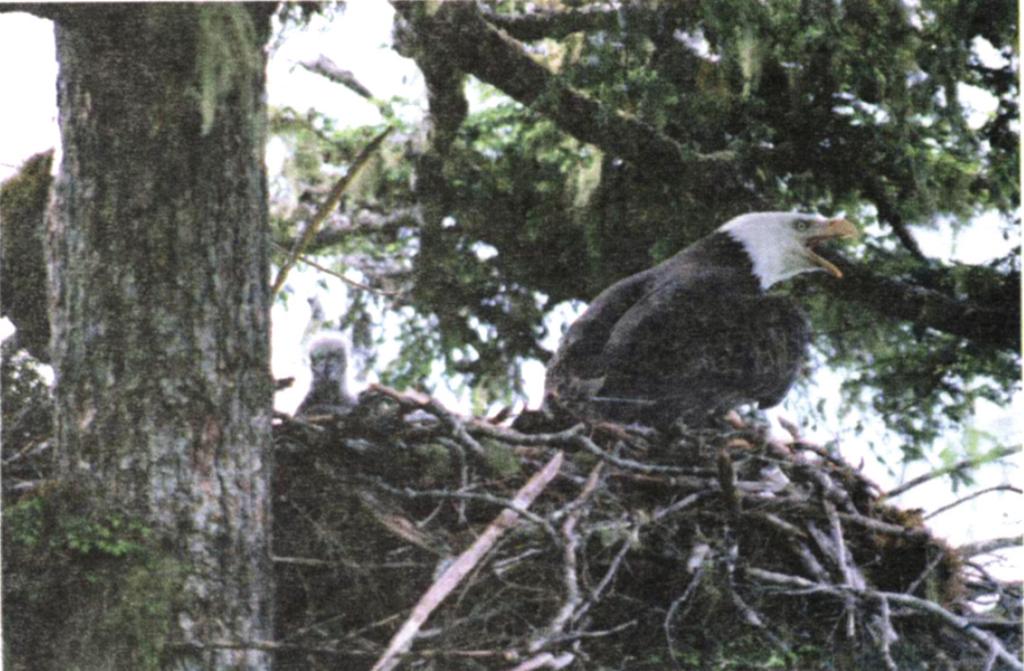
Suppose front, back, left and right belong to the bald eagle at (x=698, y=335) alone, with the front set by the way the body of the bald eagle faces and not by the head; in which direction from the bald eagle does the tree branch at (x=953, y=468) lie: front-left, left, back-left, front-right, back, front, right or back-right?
front-right

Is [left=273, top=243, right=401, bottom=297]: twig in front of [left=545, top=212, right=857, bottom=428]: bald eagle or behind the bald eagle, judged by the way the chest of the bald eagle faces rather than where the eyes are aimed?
behind

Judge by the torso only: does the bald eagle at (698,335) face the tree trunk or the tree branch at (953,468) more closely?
the tree branch

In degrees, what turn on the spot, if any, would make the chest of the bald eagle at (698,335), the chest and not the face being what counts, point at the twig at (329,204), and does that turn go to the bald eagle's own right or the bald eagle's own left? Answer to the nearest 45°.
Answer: approximately 180°

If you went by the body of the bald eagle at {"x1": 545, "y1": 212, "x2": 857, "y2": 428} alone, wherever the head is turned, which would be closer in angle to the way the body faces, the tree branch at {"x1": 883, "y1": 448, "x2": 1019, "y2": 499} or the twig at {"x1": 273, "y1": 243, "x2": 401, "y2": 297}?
the tree branch

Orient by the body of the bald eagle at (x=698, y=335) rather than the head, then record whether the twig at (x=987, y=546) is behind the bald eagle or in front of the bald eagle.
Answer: in front

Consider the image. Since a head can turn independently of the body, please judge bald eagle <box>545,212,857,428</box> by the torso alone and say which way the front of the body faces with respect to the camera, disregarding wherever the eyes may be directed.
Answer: to the viewer's right

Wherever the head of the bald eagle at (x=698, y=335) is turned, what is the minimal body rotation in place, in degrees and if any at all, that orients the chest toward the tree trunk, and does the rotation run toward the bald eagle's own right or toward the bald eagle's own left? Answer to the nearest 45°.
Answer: approximately 135° to the bald eagle's own right

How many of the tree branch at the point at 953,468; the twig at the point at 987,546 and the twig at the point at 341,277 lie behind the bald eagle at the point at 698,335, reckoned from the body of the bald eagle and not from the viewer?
1
